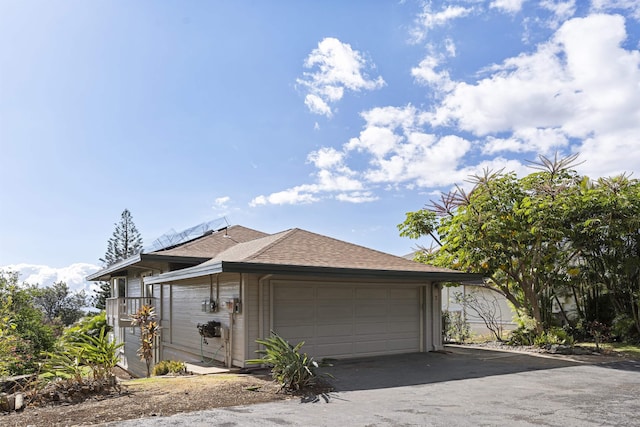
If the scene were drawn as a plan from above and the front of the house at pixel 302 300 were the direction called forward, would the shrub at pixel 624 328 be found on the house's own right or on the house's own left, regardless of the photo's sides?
on the house's own left

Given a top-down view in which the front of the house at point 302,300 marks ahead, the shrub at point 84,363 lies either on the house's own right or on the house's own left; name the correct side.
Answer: on the house's own right

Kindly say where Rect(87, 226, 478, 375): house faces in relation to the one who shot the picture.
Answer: facing the viewer and to the right of the viewer

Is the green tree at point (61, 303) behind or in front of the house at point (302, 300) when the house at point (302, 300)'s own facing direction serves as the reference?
behind

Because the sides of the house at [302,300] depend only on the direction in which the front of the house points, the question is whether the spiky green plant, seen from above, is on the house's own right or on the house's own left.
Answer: on the house's own right

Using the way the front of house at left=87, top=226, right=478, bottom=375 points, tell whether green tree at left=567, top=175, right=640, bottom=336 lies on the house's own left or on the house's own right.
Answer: on the house's own left

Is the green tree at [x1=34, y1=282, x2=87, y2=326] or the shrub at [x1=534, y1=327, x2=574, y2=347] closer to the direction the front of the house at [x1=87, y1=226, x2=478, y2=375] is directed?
the shrub

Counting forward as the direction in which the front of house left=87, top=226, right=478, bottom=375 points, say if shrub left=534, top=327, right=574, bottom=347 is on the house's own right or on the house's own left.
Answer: on the house's own left
